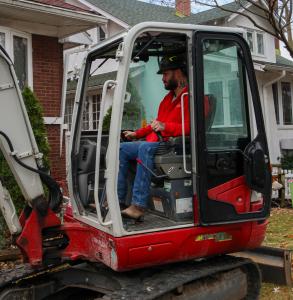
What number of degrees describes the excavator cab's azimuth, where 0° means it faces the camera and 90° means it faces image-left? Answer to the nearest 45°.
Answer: approximately 45°
